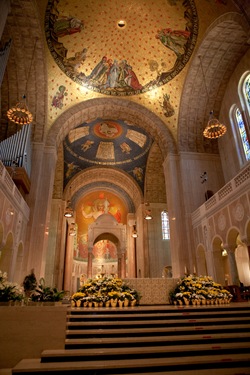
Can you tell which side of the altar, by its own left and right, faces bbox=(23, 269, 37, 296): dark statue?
right

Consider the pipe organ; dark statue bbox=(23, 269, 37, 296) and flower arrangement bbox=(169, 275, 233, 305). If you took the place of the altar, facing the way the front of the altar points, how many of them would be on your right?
2

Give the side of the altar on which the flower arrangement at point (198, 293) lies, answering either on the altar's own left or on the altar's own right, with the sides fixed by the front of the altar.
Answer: on the altar's own left

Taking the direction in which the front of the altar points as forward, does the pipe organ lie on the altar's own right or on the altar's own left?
on the altar's own right

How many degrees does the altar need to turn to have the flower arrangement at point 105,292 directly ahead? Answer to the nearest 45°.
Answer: approximately 45° to its right

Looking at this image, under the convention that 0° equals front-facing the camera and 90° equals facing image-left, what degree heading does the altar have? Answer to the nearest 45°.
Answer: approximately 0°

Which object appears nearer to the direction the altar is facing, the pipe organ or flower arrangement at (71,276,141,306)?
the flower arrangement
